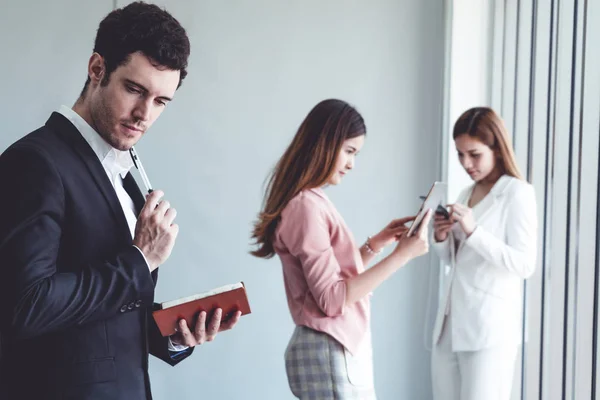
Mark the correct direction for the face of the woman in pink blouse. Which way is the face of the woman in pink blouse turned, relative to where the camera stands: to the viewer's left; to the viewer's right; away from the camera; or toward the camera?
to the viewer's right

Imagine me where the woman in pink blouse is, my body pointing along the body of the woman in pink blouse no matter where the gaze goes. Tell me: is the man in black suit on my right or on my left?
on my right

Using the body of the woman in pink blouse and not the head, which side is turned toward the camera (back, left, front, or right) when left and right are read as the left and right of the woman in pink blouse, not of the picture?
right

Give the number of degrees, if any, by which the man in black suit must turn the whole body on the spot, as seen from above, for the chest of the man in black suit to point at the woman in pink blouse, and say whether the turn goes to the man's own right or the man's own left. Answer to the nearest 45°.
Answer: approximately 90° to the man's own left

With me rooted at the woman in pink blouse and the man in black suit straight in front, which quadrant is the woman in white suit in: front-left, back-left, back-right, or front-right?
back-left

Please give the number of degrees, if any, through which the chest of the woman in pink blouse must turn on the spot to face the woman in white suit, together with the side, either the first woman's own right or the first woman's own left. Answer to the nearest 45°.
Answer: approximately 45° to the first woman's own left

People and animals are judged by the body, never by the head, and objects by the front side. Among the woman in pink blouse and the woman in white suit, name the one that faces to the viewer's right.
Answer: the woman in pink blouse

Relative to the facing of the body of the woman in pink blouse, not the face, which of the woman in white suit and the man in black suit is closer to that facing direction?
the woman in white suit

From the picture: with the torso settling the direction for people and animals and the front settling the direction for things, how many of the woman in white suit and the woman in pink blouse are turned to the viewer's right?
1
